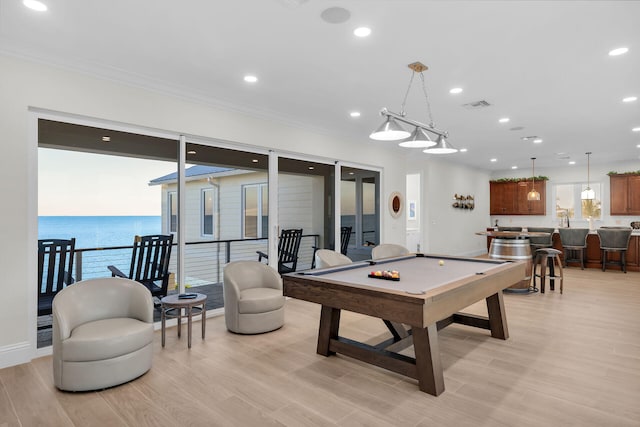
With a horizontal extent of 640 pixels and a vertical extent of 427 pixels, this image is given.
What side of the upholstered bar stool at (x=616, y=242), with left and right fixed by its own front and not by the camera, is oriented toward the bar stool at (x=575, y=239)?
left

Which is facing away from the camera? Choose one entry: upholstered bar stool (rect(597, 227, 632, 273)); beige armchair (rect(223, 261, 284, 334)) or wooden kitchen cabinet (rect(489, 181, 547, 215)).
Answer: the upholstered bar stool

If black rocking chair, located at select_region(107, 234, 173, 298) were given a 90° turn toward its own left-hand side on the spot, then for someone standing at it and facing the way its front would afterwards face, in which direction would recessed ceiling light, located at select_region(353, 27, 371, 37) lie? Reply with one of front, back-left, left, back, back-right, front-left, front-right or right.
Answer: left

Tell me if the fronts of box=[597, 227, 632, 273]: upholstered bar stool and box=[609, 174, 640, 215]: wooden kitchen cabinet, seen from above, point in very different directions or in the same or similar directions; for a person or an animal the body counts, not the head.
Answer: very different directions

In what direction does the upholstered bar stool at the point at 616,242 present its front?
away from the camera

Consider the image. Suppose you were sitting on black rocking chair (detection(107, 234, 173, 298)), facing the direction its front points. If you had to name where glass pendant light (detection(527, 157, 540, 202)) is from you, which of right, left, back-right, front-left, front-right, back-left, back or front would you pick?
back-right

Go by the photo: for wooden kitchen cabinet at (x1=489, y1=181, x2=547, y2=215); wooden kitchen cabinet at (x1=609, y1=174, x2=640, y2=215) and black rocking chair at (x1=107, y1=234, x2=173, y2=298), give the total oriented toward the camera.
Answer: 2

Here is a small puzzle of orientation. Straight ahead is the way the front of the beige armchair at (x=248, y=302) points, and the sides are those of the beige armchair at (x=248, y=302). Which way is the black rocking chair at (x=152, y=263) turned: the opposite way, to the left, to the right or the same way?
the opposite way
